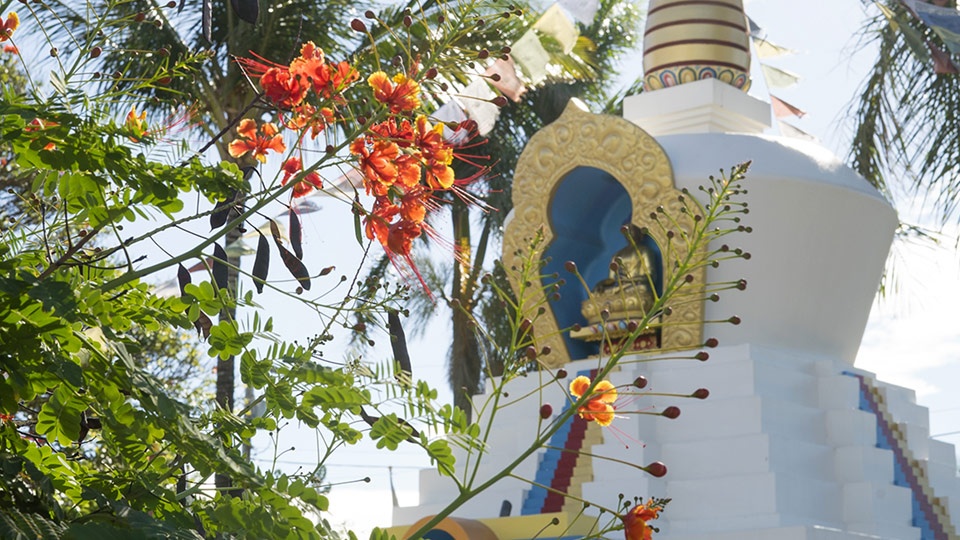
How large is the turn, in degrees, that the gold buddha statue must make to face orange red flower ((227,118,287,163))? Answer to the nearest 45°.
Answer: approximately 45° to its left

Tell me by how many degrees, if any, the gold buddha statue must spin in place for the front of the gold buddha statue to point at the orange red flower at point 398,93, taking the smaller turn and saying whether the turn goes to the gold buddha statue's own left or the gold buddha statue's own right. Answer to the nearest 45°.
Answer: approximately 45° to the gold buddha statue's own left

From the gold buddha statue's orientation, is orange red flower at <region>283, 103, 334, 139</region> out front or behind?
out front

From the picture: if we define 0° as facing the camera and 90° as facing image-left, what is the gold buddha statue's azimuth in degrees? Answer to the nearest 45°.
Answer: approximately 45°

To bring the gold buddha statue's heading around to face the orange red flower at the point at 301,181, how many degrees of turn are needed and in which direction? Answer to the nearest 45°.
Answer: approximately 45° to its left

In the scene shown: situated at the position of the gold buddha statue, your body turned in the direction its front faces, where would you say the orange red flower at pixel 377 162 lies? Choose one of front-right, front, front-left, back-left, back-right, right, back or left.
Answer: front-left

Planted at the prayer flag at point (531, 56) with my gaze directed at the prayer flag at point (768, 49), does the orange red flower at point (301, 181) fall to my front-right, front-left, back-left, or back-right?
back-right
